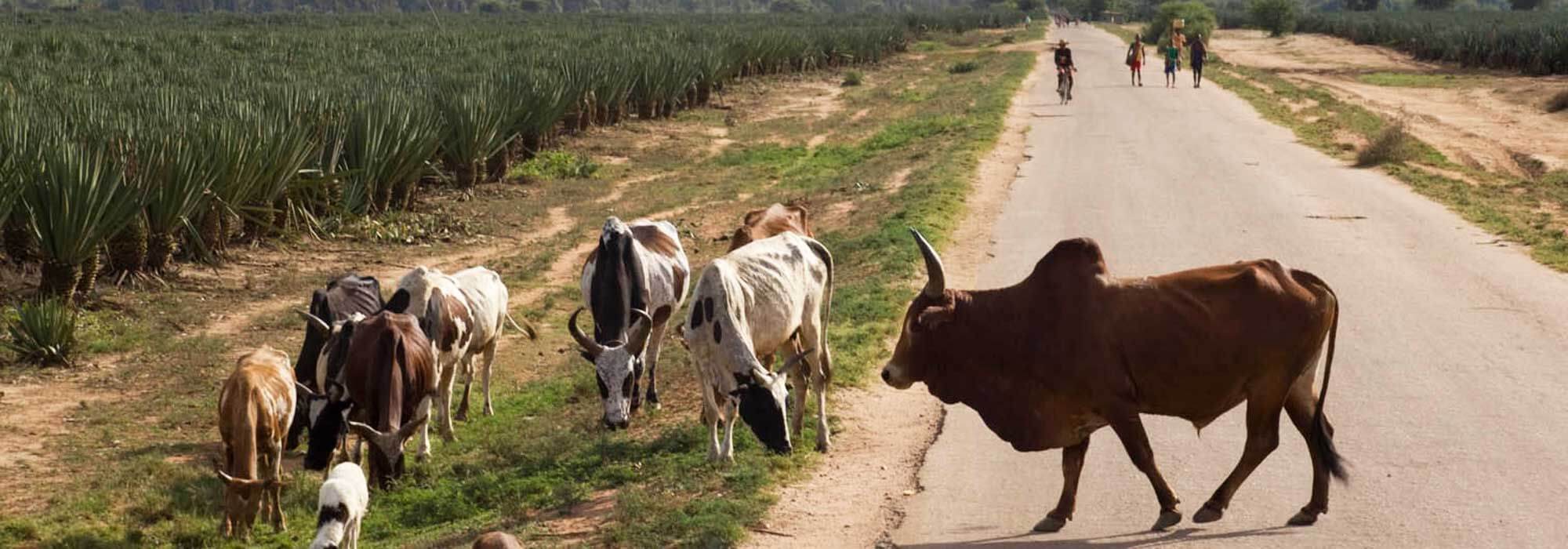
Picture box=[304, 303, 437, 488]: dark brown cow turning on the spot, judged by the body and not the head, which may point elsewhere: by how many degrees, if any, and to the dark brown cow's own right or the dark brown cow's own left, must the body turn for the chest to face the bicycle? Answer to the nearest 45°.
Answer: approximately 135° to the dark brown cow's own left

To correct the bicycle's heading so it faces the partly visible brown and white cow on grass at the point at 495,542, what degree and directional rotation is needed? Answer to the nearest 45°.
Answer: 0° — it already faces it

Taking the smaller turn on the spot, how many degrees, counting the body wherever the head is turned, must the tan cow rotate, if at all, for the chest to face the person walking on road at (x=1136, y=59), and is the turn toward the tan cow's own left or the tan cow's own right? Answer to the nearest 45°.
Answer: approximately 135° to the tan cow's own left

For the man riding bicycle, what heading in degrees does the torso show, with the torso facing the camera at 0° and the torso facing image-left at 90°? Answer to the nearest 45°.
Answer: approximately 0°

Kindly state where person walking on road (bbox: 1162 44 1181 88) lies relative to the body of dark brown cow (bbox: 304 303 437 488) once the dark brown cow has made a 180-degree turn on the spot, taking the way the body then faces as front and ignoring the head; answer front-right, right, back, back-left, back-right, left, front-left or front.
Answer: front-right

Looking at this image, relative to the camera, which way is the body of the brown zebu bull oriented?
to the viewer's left

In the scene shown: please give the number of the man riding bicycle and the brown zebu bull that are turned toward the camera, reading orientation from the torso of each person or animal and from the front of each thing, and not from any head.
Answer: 1
